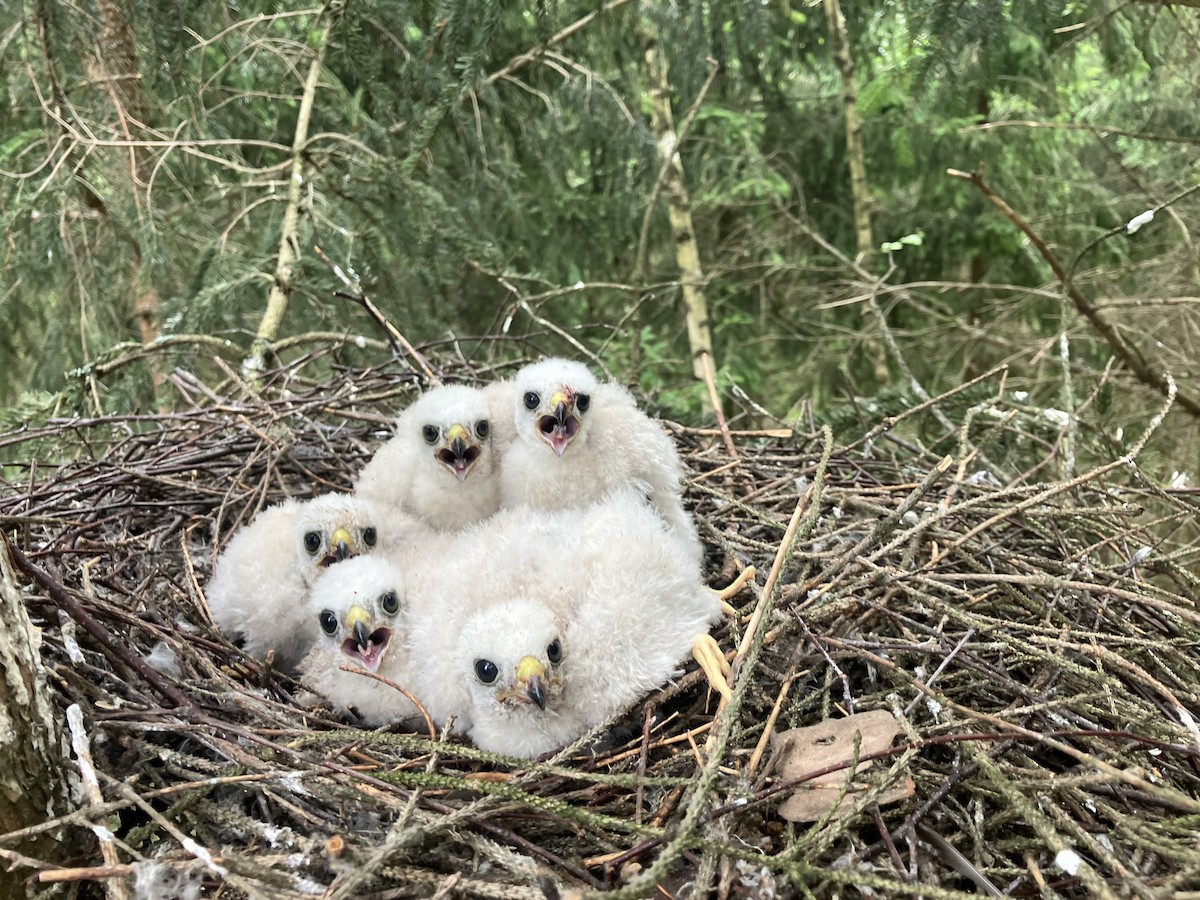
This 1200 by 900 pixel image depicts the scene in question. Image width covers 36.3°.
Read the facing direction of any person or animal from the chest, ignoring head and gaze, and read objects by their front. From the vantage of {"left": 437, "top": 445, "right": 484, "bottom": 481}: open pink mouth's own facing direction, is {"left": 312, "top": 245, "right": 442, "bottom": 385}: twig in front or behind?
behind

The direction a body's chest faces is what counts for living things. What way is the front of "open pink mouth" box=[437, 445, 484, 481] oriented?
toward the camera

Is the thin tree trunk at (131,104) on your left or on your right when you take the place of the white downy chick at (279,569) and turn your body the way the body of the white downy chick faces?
on your left

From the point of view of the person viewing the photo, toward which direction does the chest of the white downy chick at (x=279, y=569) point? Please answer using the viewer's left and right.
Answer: facing the viewer and to the right of the viewer

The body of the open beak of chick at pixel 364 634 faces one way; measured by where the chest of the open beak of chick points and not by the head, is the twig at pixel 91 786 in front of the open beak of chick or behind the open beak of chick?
in front

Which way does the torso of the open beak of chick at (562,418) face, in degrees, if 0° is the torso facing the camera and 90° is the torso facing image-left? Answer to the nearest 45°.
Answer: approximately 0°

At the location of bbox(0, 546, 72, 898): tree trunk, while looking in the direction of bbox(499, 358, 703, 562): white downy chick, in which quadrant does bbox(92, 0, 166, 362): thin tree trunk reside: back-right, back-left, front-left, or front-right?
front-left

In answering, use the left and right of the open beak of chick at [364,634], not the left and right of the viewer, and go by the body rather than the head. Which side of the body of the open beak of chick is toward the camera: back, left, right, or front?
front
